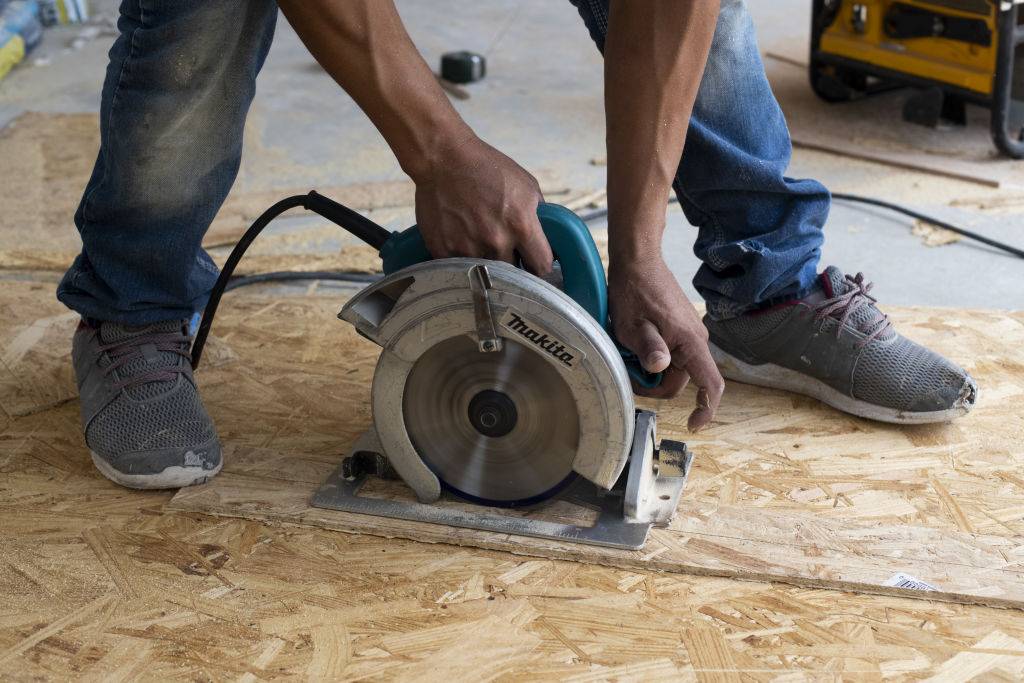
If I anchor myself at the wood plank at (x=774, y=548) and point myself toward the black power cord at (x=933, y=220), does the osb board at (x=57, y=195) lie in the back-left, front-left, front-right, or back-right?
front-left

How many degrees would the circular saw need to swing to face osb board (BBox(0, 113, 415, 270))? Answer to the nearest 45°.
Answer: approximately 135° to its left

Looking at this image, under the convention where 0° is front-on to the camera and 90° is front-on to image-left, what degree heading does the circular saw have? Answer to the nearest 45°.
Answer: approximately 270°

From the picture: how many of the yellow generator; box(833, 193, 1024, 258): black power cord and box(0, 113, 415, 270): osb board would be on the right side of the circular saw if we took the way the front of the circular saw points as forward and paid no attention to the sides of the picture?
0

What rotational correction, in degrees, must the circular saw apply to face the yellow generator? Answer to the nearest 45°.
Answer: approximately 45° to its left

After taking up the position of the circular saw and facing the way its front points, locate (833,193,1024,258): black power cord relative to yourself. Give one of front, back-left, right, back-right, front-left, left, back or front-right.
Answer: front-left
